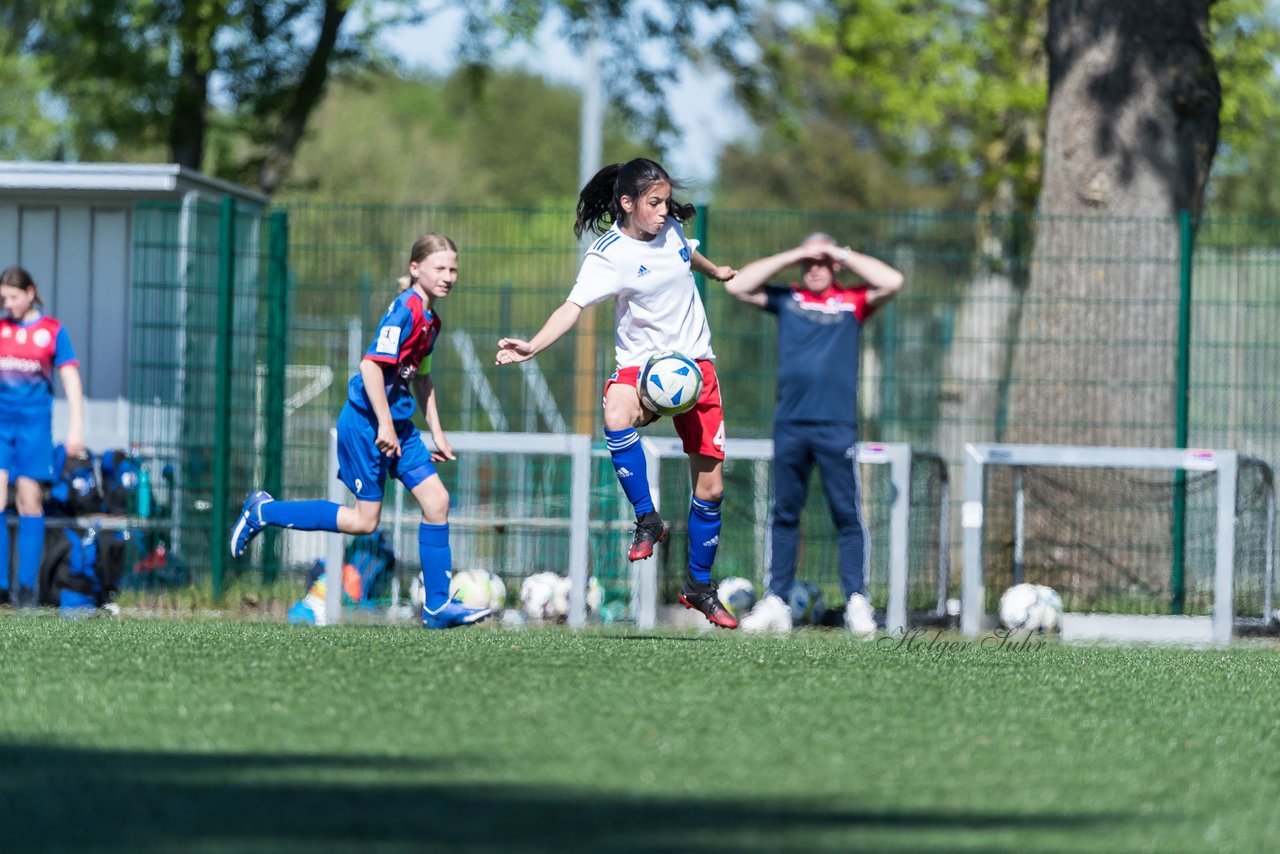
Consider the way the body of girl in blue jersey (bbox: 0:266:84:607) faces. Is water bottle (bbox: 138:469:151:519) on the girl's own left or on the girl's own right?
on the girl's own left

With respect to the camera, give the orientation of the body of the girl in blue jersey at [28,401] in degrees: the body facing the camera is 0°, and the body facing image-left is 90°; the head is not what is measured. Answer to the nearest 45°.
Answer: approximately 0°

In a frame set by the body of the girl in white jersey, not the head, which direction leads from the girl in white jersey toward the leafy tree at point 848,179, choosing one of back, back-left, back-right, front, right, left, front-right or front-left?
back-left

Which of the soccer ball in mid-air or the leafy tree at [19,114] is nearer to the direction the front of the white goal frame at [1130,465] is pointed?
the soccer ball in mid-air

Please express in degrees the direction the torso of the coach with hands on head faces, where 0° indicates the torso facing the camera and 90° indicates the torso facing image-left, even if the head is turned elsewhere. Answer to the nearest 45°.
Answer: approximately 0°
